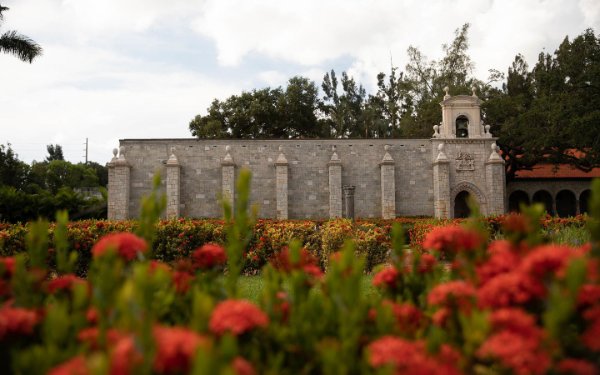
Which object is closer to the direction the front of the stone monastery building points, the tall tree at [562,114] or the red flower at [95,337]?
the red flower

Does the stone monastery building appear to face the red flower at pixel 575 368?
yes

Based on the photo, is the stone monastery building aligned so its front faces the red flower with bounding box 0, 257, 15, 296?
yes

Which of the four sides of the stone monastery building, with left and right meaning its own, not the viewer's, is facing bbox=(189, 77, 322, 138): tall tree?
back

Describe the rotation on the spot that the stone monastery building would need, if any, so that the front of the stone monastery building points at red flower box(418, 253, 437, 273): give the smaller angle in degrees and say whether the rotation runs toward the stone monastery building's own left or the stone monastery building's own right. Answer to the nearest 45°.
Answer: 0° — it already faces it

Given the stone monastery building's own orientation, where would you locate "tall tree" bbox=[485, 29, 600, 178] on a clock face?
The tall tree is roughly at 9 o'clock from the stone monastery building.

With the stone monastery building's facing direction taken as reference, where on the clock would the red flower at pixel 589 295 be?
The red flower is roughly at 12 o'clock from the stone monastery building.

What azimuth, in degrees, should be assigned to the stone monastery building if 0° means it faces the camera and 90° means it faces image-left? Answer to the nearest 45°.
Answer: approximately 0°

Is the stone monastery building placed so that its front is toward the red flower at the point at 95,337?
yes

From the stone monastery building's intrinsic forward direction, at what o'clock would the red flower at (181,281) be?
The red flower is roughly at 12 o'clock from the stone monastery building.

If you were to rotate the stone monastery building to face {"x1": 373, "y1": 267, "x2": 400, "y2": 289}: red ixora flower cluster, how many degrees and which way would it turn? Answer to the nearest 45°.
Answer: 0° — it already faces it

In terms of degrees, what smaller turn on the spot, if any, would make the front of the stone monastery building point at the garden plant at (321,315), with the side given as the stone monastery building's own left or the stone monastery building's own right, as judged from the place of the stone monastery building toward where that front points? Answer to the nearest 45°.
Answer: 0° — it already faces it
